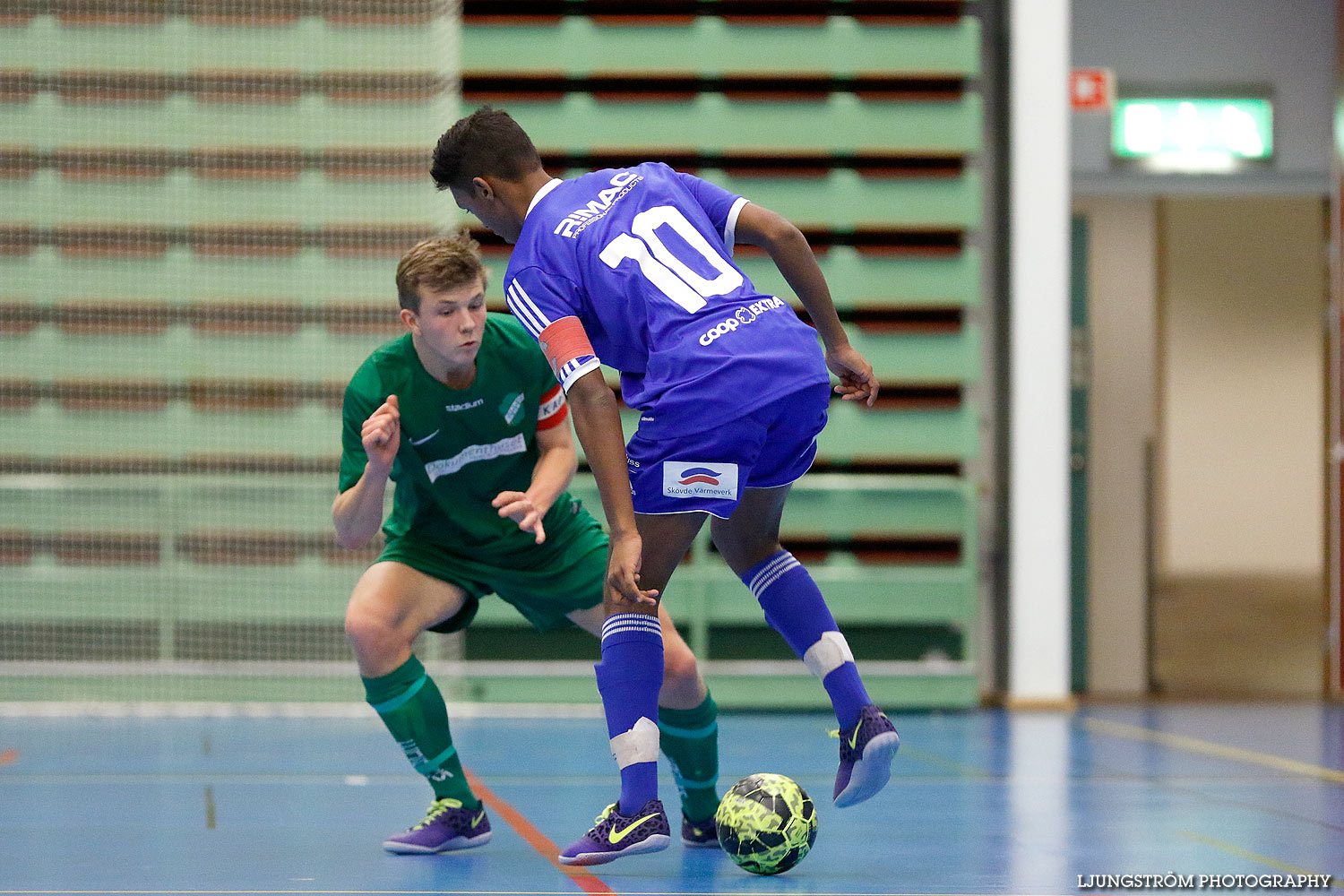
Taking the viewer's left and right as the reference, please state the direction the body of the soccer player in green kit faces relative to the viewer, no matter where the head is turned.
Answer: facing the viewer

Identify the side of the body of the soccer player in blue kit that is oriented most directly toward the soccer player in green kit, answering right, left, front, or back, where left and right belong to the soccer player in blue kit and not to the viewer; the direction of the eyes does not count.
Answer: front

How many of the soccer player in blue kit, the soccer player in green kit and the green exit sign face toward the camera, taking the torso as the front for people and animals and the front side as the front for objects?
2

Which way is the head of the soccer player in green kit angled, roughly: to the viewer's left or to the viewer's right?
to the viewer's right

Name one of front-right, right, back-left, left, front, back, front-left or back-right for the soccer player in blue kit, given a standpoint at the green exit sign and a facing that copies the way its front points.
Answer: front

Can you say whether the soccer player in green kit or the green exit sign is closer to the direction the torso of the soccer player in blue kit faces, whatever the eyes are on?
the soccer player in green kit

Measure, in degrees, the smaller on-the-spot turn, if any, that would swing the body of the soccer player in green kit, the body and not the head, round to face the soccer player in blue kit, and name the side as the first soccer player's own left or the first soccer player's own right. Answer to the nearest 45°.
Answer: approximately 45° to the first soccer player's own left

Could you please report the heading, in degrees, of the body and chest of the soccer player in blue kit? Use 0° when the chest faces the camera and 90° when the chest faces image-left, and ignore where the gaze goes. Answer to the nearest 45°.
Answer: approximately 135°

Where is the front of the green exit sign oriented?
toward the camera
